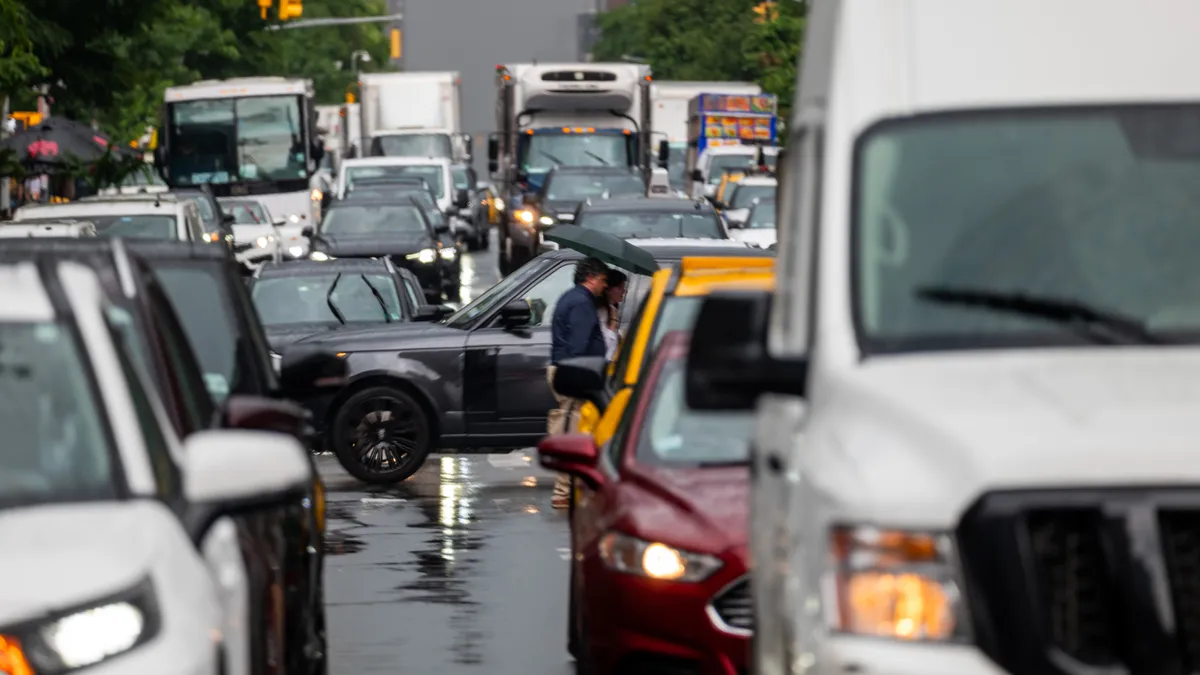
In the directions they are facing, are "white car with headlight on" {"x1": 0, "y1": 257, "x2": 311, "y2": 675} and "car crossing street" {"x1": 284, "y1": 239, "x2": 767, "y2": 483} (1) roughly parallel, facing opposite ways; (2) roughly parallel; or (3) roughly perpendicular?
roughly perpendicular

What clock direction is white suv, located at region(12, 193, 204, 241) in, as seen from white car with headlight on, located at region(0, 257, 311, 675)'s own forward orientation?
The white suv is roughly at 6 o'clock from the white car with headlight on.

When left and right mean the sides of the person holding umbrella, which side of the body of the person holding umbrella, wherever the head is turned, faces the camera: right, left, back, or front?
right

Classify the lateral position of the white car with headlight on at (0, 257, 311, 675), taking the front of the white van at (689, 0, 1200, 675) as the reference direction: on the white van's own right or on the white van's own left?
on the white van's own right

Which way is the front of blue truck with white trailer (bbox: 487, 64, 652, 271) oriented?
toward the camera

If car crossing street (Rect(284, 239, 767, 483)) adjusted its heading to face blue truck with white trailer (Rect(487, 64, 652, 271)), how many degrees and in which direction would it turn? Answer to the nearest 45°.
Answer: approximately 90° to its right

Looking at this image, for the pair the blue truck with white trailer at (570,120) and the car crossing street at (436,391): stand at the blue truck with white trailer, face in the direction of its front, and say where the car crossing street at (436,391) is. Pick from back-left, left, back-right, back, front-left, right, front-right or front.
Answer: front

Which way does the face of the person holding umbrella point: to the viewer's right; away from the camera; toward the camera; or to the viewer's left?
to the viewer's right

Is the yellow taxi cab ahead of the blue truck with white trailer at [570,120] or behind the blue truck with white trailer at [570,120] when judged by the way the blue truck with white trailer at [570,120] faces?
ahead

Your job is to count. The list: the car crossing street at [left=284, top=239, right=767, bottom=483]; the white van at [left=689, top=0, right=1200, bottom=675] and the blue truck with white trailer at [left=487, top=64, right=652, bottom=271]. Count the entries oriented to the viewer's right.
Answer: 0
